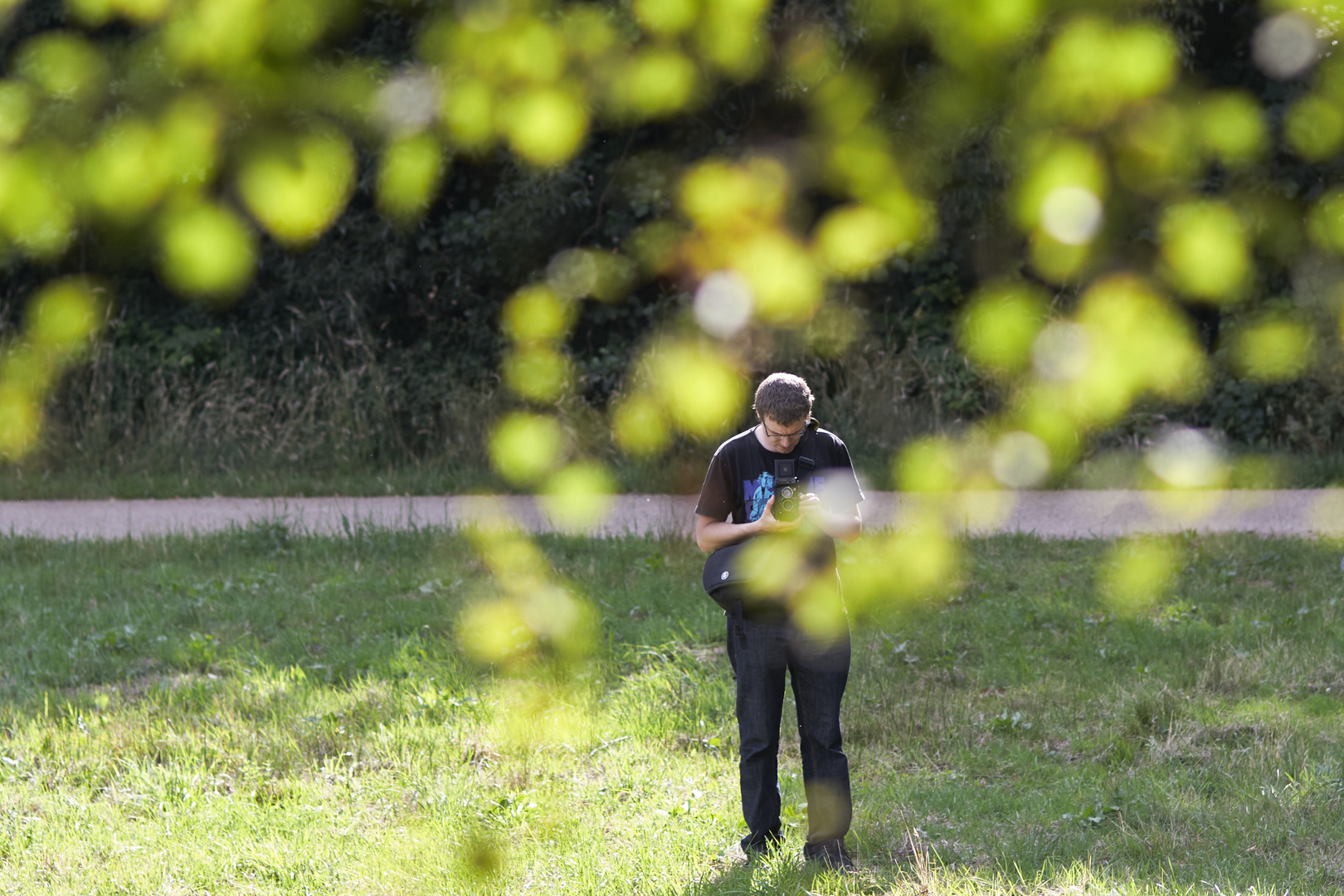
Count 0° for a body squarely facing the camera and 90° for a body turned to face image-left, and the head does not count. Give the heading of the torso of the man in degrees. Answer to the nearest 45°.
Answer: approximately 0°
